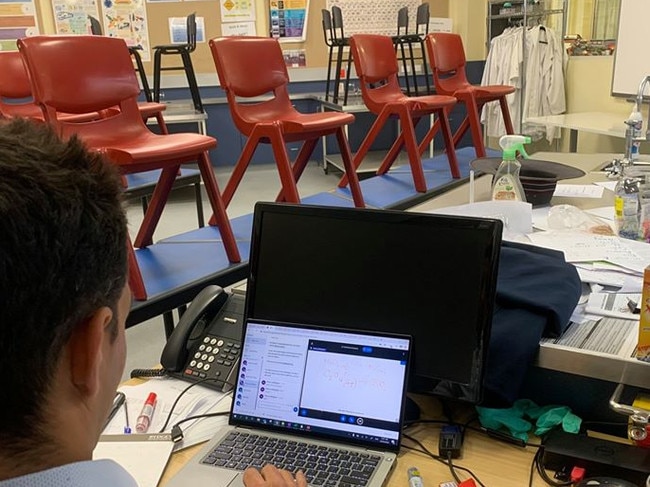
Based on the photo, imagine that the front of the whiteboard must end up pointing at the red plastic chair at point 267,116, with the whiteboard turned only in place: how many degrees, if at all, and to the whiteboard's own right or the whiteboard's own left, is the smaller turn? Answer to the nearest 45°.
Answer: approximately 45° to the whiteboard's own right

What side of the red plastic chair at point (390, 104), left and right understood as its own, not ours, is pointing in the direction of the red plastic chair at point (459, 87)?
left

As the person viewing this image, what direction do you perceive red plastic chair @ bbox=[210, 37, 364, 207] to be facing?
facing the viewer and to the right of the viewer

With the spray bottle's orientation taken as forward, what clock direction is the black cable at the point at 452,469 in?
The black cable is roughly at 3 o'clock from the spray bottle.

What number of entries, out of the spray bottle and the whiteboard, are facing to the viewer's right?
1

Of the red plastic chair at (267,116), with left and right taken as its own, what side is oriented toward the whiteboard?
left

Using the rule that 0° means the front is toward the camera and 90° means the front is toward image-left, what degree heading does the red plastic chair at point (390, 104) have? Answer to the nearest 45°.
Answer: approximately 315°

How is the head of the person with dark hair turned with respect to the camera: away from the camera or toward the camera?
away from the camera

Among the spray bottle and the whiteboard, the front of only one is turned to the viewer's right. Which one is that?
the spray bottle

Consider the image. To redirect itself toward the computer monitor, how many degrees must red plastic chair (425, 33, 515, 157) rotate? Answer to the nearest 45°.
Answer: approximately 45° to its right
